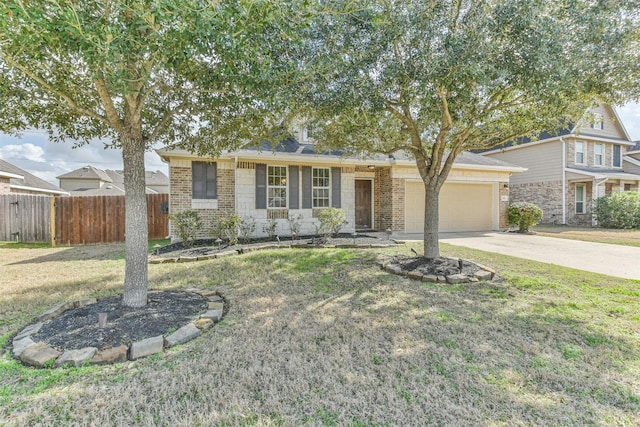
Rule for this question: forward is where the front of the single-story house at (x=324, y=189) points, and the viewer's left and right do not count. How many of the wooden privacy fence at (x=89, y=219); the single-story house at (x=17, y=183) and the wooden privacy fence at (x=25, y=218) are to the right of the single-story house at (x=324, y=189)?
3

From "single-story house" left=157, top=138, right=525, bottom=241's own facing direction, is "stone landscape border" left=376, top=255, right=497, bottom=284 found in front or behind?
in front

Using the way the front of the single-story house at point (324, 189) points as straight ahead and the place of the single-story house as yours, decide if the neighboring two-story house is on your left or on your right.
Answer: on your left

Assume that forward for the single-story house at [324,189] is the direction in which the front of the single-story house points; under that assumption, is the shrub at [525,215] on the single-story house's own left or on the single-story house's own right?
on the single-story house's own left

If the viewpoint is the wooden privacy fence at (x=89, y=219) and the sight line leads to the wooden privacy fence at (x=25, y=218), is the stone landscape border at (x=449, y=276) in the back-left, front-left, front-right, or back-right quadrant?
back-left

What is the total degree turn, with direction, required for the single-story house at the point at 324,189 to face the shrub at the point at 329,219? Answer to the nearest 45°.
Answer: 0° — it already faces it

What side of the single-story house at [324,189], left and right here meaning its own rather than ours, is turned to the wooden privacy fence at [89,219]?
right

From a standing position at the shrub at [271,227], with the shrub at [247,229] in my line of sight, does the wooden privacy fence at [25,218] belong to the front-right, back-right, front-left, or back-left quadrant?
front-right

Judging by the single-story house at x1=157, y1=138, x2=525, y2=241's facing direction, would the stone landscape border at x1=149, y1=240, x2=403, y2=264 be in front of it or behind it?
in front

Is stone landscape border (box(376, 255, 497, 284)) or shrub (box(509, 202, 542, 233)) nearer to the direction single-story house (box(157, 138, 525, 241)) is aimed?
the stone landscape border

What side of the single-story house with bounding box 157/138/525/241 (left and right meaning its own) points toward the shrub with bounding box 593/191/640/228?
left

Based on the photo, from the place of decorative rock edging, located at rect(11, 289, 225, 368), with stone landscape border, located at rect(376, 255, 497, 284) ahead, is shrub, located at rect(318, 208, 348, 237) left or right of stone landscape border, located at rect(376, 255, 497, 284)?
left

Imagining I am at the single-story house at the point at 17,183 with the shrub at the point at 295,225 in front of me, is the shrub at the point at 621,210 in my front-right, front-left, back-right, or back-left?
front-left

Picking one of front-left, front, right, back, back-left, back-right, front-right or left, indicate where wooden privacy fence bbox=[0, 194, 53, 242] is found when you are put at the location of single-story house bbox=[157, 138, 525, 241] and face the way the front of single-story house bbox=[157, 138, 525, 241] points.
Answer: right

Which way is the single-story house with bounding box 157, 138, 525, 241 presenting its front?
toward the camera

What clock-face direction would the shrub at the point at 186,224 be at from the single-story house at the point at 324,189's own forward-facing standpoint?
The shrub is roughly at 2 o'clock from the single-story house.

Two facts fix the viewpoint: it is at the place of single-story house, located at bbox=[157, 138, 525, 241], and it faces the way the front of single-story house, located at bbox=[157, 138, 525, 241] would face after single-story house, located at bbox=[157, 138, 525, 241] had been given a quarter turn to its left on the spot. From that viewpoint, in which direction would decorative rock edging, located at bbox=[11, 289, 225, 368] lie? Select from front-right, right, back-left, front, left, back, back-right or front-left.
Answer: right

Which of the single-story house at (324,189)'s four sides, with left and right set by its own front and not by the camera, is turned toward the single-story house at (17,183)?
right

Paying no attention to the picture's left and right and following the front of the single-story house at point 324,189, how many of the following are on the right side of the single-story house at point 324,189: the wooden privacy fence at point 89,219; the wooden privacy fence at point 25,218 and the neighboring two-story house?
2
